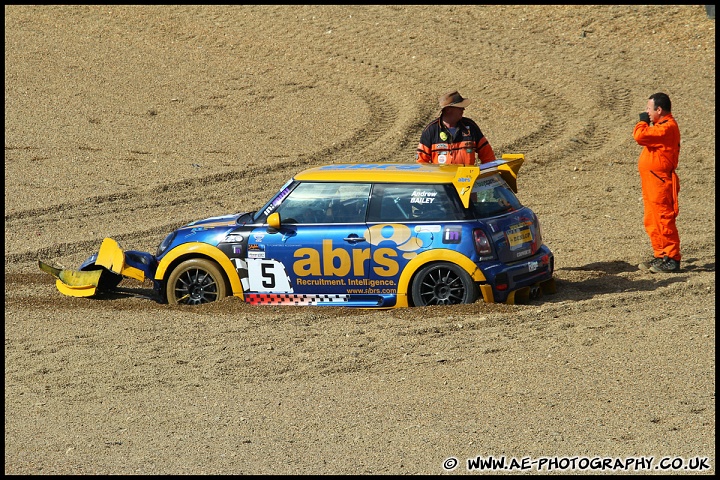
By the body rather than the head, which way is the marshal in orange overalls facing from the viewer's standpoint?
to the viewer's left

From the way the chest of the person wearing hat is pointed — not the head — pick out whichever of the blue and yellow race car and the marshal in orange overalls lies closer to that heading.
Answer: the blue and yellow race car

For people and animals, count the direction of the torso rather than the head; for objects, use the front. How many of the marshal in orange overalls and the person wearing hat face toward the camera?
1

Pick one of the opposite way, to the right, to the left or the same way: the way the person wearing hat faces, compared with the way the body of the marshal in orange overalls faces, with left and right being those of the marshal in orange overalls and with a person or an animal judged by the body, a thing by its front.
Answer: to the left

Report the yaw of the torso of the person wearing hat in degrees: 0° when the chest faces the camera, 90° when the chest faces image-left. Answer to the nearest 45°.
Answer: approximately 0°

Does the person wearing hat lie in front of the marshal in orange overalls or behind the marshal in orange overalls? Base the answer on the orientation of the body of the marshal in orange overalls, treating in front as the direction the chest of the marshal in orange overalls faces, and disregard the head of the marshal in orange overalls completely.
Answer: in front

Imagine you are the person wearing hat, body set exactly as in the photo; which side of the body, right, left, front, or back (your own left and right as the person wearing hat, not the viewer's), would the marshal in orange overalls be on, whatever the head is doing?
left

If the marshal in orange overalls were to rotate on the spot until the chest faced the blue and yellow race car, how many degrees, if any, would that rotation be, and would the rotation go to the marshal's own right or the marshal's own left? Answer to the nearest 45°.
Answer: approximately 45° to the marshal's own left
